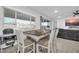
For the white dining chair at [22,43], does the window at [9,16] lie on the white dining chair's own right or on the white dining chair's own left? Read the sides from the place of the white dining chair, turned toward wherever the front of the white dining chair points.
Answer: on the white dining chair's own left

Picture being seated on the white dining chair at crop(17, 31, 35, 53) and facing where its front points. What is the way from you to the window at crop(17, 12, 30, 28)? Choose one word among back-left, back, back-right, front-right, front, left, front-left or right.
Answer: front-left

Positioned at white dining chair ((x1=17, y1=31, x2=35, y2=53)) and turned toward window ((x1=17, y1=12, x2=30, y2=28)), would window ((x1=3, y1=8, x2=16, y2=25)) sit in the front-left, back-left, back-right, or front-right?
front-left

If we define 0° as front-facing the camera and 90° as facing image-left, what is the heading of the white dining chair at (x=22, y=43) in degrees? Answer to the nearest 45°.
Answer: approximately 225°
